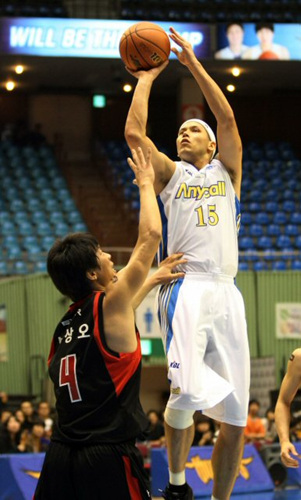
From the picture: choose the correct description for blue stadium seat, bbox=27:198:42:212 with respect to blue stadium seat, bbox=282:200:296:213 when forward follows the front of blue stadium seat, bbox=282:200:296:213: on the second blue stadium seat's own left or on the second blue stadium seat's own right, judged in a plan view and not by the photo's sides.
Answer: on the second blue stadium seat's own right

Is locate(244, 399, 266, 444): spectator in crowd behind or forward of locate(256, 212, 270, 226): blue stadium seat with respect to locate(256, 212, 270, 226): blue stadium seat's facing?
forward

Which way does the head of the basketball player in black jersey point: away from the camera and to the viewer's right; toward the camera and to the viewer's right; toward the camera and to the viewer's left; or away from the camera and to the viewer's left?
away from the camera and to the viewer's right

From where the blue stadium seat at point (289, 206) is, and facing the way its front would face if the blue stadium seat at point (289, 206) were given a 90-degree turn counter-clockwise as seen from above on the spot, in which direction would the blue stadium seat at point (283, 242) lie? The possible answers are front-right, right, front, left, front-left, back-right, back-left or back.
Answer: right

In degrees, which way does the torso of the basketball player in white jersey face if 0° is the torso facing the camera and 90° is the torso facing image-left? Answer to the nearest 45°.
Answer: approximately 0°

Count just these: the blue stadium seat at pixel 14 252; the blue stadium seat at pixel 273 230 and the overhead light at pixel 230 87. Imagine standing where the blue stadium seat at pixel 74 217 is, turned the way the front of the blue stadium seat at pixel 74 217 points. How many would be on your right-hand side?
1

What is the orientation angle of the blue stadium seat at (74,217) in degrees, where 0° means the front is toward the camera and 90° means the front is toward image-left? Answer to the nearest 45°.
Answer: approximately 315°

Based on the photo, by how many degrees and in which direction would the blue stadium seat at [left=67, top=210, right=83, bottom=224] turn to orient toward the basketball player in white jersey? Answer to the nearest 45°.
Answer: approximately 45° to its right

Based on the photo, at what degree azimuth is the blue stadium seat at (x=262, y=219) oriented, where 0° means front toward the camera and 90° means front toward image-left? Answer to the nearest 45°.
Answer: approximately 0°
